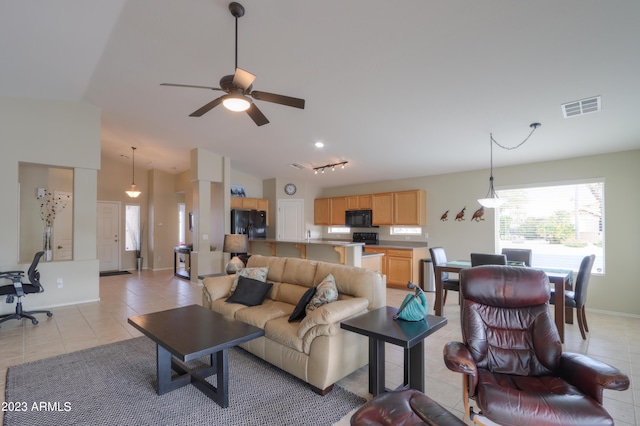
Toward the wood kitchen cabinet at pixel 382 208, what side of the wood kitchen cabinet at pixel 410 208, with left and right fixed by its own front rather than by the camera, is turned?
right

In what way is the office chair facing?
to the viewer's left

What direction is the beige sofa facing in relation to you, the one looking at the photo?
facing the viewer and to the left of the viewer

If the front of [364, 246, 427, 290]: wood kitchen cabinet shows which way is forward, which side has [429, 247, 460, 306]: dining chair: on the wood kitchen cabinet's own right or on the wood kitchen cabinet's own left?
on the wood kitchen cabinet's own left

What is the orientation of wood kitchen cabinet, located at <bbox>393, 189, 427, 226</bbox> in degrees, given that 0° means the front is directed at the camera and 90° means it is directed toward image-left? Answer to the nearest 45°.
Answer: approximately 45°

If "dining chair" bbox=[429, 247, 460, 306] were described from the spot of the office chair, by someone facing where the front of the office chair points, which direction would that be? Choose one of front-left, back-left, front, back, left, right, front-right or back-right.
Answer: back-left

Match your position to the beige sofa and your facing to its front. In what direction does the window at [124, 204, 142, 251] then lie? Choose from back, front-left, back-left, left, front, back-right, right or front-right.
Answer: right

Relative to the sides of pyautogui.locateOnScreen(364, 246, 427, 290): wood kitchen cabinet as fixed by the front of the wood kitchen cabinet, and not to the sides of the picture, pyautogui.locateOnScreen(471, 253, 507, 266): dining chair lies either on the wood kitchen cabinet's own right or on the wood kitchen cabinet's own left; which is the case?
on the wood kitchen cabinet's own left

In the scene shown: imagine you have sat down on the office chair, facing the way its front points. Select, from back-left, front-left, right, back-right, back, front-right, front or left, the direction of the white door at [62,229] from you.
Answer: right

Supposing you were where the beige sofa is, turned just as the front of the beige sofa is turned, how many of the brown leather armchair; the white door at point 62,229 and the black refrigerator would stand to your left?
1

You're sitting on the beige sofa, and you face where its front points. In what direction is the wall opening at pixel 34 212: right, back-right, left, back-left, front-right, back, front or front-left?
right

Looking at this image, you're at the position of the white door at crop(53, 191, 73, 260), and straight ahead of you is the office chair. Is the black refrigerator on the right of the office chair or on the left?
left
